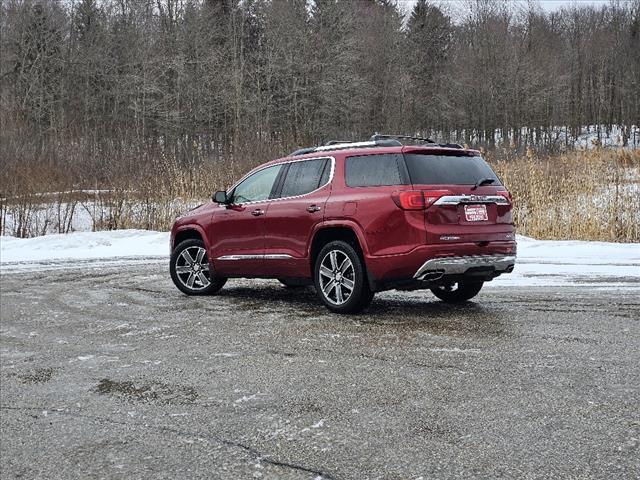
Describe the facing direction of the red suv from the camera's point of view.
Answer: facing away from the viewer and to the left of the viewer
